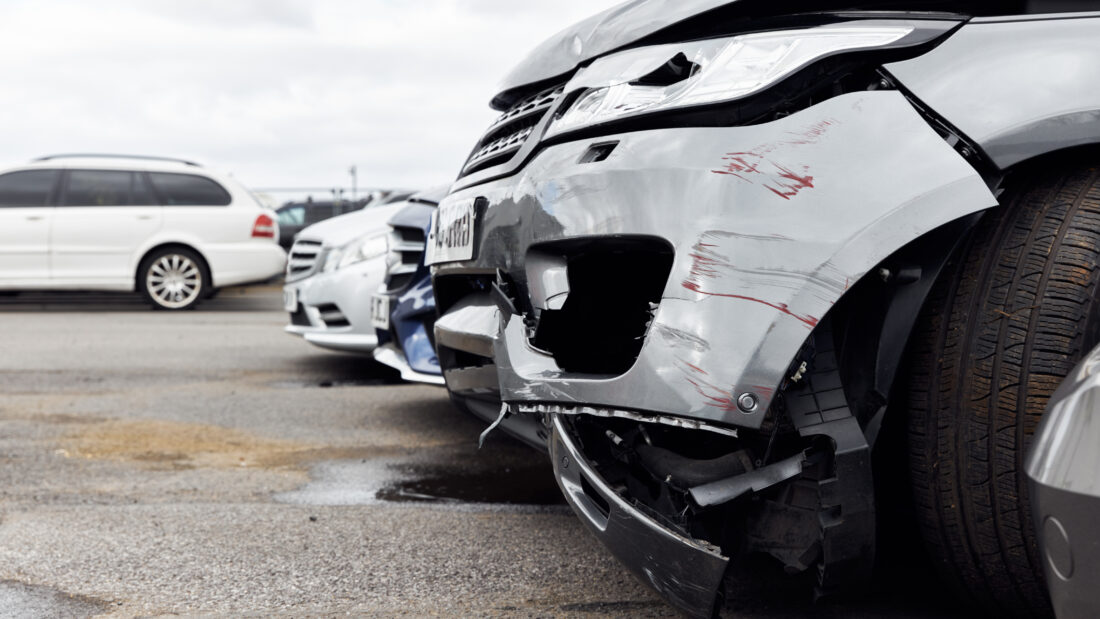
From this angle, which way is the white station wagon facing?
to the viewer's left

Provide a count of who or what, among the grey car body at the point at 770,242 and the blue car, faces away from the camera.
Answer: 0

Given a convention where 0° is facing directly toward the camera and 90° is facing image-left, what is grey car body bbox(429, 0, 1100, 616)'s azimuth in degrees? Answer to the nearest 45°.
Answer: approximately 45°

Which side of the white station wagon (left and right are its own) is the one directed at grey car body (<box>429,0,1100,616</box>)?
left

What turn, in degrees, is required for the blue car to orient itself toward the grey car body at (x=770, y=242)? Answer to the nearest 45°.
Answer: approximately 45° to its left

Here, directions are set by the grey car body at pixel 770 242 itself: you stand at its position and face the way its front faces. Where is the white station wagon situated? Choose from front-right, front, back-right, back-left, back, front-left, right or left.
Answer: right

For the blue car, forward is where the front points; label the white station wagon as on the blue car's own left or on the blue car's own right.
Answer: on the blue car's own right

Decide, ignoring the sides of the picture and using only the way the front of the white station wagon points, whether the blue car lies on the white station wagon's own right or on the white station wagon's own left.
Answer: on the white station wagon's own left

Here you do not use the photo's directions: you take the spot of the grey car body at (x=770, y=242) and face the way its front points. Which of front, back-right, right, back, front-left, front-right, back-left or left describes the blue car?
right
